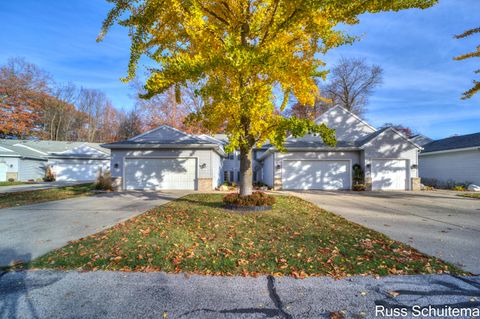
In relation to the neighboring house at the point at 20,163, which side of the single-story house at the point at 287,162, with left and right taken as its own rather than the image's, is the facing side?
right

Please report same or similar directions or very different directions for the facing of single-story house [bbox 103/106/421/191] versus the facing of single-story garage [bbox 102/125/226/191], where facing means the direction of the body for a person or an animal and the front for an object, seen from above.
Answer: same or similar directions

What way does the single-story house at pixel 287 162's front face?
toward the camera

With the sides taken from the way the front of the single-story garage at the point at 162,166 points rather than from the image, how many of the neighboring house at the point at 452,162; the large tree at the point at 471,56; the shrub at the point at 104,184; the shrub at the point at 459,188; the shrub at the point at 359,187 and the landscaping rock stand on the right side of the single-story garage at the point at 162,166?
1

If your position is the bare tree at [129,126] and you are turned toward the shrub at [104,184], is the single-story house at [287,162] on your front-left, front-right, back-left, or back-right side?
front-left

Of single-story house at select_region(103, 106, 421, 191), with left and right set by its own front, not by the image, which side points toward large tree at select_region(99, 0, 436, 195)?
front

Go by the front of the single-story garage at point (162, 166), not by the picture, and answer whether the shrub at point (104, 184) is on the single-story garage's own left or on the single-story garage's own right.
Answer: on the single-story garage's own right

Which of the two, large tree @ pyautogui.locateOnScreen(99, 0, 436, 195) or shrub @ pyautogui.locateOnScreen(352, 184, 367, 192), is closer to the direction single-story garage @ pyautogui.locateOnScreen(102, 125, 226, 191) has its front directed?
the large tree

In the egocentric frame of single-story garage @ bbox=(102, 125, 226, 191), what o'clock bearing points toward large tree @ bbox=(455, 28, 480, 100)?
The large tree is roughly at 10 o'clock from the single-story garage.

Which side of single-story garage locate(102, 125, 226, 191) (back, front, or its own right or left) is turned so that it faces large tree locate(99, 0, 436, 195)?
front

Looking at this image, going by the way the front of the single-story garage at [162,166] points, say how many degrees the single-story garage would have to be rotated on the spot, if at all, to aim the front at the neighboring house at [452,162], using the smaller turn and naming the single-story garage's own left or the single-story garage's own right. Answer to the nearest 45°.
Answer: approximately 90° to the single-story garage's own left

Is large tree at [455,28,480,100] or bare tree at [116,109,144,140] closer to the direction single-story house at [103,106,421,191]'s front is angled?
the large tree

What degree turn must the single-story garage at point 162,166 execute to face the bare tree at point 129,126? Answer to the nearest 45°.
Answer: approximately 180°

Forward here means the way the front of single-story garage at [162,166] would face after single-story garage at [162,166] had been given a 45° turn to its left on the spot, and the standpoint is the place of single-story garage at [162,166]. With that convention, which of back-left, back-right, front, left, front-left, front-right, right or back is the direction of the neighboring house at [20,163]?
back

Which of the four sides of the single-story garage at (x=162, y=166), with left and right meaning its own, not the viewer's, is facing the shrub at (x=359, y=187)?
left
